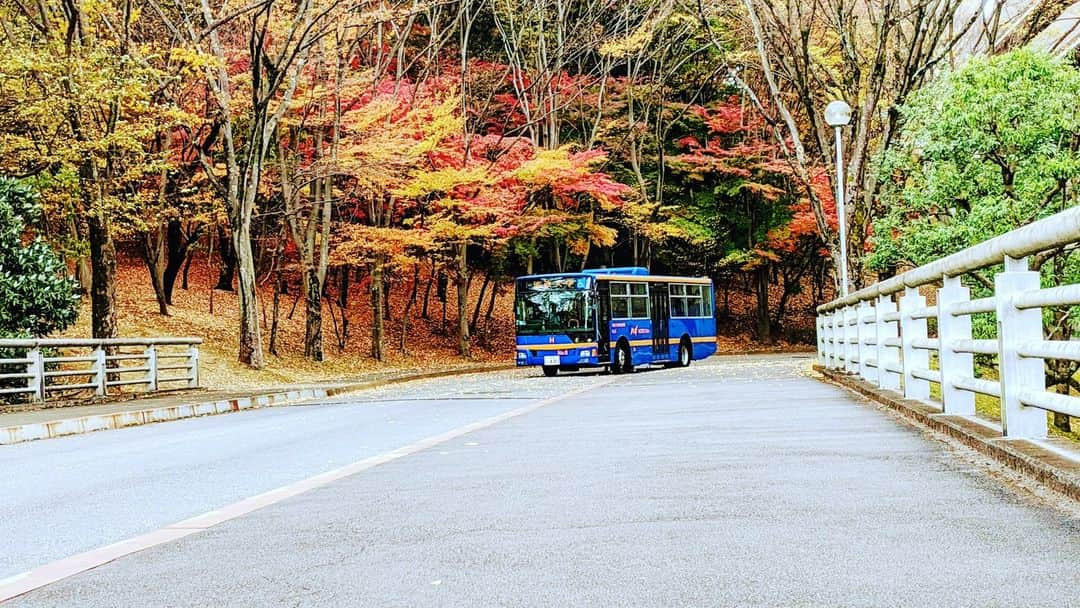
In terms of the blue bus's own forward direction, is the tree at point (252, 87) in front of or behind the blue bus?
in front

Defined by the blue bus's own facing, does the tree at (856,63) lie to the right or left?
on its left

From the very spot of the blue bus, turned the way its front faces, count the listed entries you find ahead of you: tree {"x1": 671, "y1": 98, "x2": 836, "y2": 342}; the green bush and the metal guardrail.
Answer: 2

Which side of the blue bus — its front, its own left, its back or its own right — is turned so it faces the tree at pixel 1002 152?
left

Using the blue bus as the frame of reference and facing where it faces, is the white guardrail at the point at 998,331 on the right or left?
on its left

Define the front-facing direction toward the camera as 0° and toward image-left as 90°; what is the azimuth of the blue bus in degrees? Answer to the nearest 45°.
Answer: approximately 45°

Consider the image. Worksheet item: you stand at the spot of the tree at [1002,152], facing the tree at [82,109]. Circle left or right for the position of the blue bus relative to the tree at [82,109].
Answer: right

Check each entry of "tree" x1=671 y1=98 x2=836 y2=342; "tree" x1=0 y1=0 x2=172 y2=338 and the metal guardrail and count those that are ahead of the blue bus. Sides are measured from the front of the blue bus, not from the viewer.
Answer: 2

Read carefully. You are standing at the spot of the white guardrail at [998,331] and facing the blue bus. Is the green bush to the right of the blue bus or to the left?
left

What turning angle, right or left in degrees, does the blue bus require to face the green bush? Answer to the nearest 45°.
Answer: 0° — it already faces it
